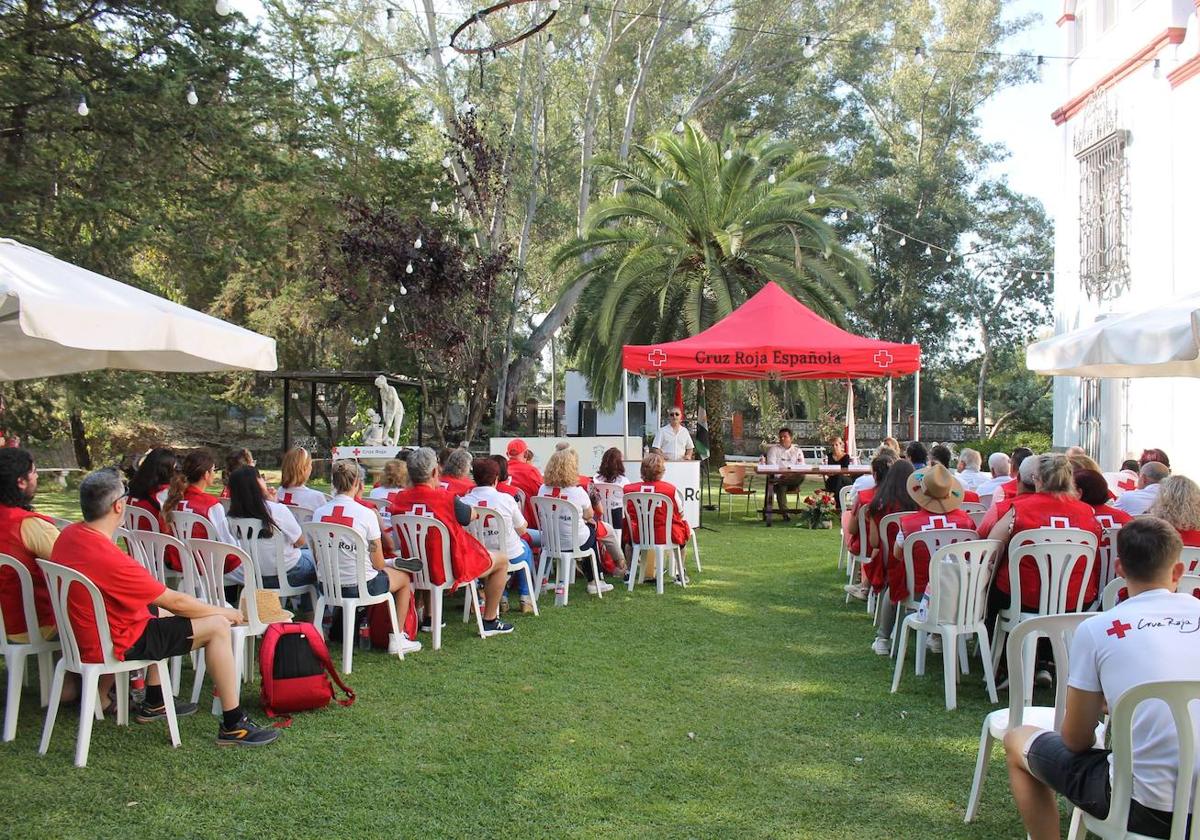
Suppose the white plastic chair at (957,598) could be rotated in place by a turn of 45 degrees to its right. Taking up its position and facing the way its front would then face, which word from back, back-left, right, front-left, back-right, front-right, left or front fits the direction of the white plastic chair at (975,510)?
front

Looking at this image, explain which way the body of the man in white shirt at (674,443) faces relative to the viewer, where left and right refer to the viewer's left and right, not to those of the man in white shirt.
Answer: facing the viewer

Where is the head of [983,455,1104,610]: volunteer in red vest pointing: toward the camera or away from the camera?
away from the camera

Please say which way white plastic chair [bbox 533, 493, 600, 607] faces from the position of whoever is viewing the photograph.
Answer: facing away from the viewer and to the right of the viewer

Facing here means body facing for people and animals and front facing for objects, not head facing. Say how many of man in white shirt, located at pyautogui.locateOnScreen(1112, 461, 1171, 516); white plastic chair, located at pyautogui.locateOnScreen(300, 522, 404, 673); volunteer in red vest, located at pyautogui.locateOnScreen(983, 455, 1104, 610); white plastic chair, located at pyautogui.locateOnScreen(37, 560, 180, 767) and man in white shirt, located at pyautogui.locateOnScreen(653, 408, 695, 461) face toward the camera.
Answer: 1

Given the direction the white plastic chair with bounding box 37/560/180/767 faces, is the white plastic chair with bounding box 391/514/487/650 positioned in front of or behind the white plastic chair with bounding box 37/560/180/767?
in front

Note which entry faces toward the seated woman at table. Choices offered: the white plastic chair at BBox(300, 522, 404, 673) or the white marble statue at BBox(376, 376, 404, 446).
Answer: the white plastic chair

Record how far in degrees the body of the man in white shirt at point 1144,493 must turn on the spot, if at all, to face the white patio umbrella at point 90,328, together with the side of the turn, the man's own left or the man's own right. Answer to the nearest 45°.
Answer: approximately 90° to the man's own left

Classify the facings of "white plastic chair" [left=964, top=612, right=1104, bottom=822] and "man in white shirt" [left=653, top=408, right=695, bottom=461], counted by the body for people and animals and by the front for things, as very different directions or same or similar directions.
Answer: very different directions

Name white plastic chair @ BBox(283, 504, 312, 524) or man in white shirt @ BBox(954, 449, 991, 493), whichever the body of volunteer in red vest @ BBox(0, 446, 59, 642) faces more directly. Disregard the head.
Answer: the white plastic chair

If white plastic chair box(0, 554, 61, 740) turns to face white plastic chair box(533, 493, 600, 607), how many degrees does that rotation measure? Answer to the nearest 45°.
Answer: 0° — it already faces it

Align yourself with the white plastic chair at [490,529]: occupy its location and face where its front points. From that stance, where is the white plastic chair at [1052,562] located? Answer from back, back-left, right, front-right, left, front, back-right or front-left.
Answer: right

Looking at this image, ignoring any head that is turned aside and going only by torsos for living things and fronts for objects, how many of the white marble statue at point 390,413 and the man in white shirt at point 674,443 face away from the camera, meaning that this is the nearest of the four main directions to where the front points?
0

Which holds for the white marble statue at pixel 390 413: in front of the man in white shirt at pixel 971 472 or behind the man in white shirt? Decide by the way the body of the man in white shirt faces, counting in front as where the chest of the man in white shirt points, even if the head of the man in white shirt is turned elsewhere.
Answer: in front

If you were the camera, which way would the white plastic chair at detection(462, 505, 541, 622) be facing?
facing away from the viewer and to the right of the viewer

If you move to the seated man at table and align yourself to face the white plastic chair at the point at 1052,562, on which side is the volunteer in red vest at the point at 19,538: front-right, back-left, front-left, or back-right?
front-right

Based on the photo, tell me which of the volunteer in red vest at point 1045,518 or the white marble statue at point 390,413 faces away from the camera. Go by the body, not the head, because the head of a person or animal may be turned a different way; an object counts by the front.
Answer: the volunteer in red vest

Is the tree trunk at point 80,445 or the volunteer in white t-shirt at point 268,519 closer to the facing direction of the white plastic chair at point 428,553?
the tree trunk
